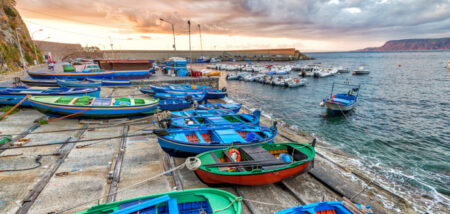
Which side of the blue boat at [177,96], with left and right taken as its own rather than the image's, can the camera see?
left

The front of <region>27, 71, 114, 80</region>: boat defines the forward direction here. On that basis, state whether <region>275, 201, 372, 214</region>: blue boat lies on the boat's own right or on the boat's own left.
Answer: on the boat's own left

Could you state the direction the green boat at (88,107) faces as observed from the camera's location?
facing to the left of the viewer

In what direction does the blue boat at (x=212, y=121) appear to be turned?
to the viewer's left

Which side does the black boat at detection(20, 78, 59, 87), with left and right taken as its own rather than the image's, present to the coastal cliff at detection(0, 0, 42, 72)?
right

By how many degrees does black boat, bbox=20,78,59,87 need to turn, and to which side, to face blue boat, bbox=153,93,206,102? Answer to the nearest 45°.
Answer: approximately 135° to its left

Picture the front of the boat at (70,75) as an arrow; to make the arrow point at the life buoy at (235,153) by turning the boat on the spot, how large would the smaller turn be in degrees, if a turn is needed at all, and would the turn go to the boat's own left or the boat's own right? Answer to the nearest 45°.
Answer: approximately 90° to the boat's own left

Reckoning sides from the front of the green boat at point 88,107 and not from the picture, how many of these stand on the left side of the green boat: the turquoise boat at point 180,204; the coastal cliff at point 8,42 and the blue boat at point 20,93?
1

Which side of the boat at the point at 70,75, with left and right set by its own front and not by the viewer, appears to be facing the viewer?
left

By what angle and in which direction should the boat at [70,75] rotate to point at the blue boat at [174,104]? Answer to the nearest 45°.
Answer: approximately 90° to its left

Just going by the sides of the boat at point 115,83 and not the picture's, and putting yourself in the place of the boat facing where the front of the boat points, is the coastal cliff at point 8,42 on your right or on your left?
on your right

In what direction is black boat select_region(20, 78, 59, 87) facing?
to the viewer's left

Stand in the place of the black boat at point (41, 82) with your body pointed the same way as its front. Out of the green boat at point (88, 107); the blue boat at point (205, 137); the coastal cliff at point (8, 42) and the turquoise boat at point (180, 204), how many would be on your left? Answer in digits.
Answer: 3

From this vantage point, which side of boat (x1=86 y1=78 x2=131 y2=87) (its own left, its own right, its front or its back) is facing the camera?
left
